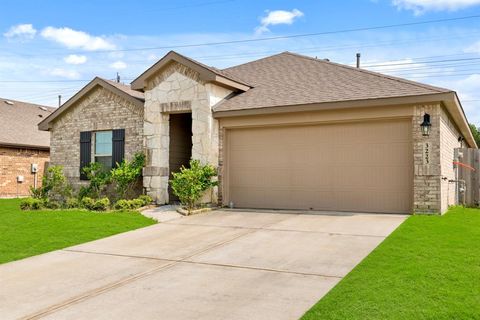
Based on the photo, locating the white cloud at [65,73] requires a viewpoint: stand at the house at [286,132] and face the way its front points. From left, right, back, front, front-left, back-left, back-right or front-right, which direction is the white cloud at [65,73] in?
right

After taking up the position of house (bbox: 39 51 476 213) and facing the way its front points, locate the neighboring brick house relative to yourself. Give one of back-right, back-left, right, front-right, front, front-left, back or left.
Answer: right

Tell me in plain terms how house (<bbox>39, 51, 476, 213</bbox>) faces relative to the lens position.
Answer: facing the viewer and to the left of the viewer

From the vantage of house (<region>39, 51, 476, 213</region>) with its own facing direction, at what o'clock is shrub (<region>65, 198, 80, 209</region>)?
The shrub is roughly at 2 o'clock from the house.

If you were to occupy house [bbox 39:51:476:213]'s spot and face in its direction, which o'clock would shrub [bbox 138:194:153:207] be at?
The shrub is roughly at 2 o'clock from the house.

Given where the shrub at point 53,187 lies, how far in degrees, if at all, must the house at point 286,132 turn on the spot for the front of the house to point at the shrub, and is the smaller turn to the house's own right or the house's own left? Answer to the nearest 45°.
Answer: approximately 45° to the house's own right

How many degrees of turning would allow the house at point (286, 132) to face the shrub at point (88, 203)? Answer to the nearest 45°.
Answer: approximately 45° to its right
